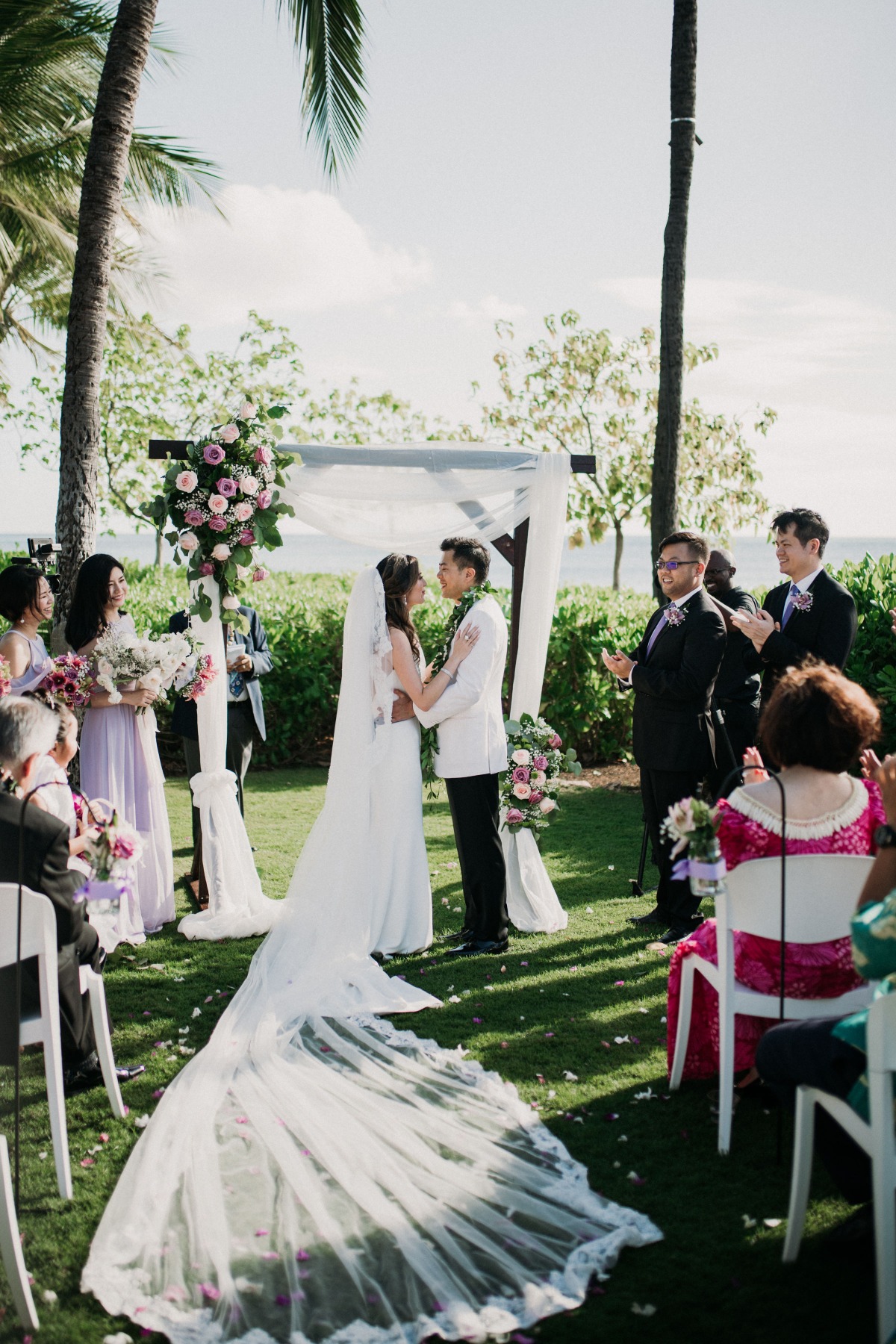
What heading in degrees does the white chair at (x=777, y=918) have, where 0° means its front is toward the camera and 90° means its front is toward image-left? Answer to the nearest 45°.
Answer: approximately 135°

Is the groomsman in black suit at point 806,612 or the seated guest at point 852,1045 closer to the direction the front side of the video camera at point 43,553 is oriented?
the groomsman in black suit

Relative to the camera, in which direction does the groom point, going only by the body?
to the viewer's left

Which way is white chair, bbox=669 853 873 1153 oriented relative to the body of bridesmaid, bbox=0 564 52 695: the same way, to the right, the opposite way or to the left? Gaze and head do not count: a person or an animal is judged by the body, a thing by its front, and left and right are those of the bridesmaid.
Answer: to the left

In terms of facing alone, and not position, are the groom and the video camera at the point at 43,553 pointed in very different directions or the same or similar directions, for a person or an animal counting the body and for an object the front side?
very different directions

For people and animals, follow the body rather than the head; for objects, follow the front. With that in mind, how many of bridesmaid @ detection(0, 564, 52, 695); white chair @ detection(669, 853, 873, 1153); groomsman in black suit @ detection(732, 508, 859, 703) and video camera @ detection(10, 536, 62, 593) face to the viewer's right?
2

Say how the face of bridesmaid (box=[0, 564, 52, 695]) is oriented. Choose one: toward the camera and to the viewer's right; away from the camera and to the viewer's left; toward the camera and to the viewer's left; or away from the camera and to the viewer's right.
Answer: toward the camera and to the viewer's right

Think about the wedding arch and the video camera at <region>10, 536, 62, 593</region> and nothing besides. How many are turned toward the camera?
1

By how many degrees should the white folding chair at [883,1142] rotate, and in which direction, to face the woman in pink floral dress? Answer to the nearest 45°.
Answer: approximately 45° to its right

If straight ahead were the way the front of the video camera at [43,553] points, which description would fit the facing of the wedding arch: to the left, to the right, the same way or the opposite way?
to the right

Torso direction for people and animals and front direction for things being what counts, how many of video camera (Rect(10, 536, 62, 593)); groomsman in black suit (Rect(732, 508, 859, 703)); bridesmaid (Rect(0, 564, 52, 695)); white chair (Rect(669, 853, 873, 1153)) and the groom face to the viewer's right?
2

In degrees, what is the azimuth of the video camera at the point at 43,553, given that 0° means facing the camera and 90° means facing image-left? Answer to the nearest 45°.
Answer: approximately 270°

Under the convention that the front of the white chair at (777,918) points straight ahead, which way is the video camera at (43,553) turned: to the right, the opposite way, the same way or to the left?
to the right

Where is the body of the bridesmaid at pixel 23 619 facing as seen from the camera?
to the viewer's right
